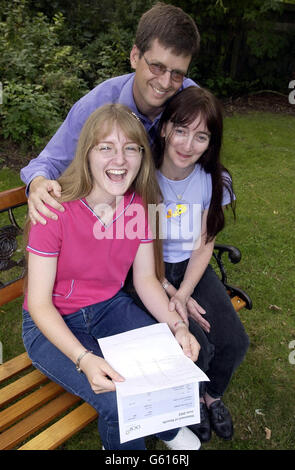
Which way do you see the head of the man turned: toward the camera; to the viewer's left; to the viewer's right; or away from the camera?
toward the camera

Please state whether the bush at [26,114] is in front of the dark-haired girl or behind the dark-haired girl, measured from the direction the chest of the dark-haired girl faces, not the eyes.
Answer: behind

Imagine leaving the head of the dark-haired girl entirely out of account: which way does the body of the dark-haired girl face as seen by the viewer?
toward the camera

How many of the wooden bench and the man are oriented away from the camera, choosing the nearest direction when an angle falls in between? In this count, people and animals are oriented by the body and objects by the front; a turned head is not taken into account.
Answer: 0

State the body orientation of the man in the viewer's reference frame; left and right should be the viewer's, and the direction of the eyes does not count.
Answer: facing the viewer and to the right of the viewer

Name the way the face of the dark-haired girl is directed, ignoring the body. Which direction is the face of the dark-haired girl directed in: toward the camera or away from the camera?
toward the camera

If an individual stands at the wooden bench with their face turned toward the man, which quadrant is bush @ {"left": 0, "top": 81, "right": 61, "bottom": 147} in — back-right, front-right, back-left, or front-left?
front-left

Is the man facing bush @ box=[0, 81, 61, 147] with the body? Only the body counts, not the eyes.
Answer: no

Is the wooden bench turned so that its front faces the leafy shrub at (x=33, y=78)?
no

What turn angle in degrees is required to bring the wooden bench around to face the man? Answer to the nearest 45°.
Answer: approximately 135° to its left
